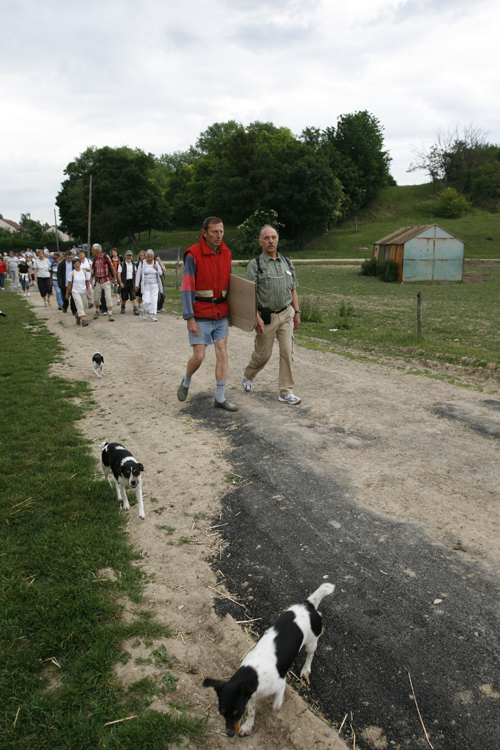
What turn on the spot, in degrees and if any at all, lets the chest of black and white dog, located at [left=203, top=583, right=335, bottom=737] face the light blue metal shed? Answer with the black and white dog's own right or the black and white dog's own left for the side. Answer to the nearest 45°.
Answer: approximately 135° to the black and white dog's own right

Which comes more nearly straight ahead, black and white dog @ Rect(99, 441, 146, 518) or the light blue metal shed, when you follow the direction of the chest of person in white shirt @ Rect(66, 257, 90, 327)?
the black and white dog

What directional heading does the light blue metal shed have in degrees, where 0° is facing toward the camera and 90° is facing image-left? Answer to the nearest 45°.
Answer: approximately 0°

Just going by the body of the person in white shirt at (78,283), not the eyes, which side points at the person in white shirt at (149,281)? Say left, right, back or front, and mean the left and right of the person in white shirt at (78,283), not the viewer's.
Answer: left

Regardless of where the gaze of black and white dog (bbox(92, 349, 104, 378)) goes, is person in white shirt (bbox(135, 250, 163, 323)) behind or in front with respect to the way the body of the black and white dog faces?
behind
